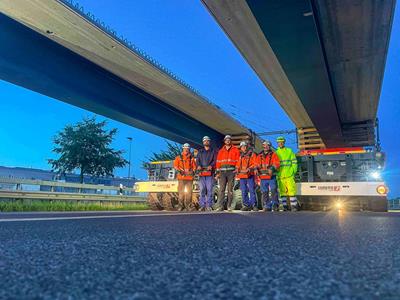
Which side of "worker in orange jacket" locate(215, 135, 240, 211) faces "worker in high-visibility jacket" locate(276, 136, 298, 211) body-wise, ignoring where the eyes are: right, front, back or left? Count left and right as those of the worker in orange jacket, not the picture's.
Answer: left

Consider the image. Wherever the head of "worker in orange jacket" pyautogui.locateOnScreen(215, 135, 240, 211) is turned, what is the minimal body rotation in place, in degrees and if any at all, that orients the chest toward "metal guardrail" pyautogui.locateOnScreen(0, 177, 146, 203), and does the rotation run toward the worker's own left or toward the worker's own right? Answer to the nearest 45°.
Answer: approximately 135° to the worker's own right

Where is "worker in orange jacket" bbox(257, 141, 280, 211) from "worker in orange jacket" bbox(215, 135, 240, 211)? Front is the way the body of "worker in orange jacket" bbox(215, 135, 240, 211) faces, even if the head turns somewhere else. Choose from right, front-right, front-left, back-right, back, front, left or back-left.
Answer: left

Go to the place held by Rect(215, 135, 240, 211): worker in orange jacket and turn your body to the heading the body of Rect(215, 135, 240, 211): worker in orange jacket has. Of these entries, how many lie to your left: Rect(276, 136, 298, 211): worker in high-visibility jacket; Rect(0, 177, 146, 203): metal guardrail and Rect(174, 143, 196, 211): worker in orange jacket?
1

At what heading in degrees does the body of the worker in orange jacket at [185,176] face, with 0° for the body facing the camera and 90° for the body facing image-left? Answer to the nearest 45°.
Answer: approximately 0°

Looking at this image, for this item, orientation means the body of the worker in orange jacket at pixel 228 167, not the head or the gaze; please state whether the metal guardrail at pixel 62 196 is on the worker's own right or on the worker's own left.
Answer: on the worker's own right

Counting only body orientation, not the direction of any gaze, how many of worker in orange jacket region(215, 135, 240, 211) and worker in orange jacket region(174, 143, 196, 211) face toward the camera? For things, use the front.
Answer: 2

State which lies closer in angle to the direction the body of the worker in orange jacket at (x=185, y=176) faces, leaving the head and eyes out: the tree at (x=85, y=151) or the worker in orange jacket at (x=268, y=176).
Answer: the worker in orange jacket

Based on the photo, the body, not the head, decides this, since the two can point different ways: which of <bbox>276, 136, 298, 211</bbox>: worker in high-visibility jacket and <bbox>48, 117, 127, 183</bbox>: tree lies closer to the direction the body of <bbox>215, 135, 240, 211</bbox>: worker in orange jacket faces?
the worker in high-visibility jacket

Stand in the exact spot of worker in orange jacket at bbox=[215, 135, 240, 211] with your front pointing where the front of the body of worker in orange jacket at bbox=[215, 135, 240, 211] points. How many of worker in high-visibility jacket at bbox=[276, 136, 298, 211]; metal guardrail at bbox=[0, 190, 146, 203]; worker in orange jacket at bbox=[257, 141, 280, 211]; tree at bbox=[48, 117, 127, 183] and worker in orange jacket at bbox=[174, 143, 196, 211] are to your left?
2

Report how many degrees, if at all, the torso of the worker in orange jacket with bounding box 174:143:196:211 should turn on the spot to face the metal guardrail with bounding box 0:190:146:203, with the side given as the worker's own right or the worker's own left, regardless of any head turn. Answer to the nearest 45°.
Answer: approximately 135° to the worker's own right
